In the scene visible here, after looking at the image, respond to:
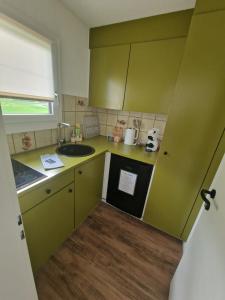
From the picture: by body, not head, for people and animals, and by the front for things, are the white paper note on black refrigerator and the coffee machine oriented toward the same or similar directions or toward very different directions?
same or similar directions

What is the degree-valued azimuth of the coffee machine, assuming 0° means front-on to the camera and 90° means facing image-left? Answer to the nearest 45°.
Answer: approximately 45°

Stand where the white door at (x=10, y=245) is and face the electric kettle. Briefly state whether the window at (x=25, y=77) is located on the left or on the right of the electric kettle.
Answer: left

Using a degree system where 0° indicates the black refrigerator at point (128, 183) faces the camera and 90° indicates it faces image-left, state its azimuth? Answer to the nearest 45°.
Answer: approximately 45°

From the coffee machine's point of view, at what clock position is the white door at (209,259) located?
The white door is roughly at 10 o'clock from the coffee machine.

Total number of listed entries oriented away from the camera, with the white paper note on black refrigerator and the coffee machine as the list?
0

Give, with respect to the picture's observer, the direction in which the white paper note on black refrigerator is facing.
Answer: facing the viewer and to the left of the viewer

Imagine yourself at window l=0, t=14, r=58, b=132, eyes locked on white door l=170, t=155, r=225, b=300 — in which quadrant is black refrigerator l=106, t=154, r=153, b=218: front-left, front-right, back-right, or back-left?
front-left
